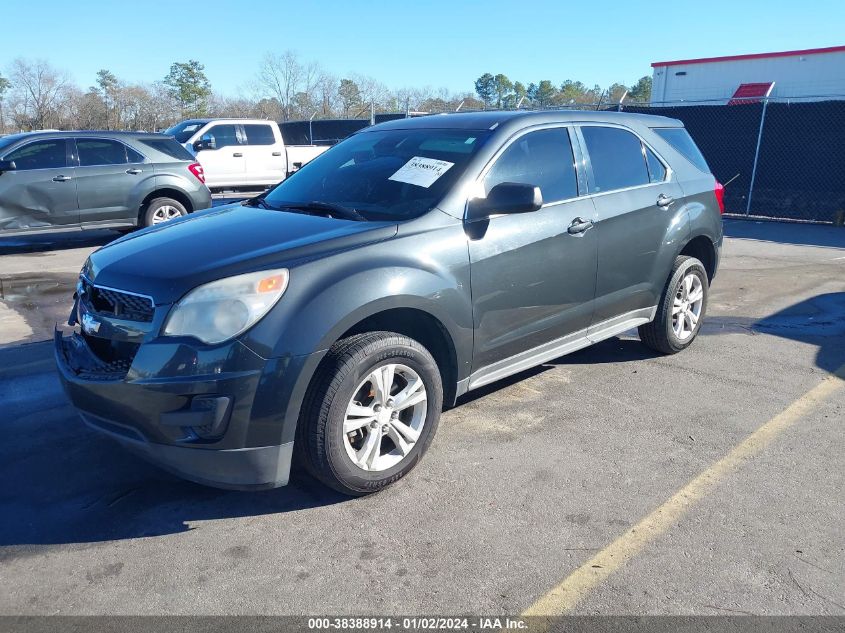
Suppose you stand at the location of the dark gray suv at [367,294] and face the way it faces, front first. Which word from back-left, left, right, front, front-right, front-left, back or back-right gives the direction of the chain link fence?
back

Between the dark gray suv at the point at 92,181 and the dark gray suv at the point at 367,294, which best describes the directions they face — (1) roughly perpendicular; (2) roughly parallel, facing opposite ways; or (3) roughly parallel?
roughly parallel

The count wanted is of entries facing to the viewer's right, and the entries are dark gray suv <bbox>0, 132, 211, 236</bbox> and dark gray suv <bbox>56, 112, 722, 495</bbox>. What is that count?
0

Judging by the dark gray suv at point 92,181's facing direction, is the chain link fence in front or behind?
behind

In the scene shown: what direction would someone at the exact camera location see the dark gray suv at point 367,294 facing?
facing the viewer and to the left of the viewer

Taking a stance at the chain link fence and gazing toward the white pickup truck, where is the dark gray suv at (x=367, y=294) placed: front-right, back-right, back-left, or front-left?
front-left

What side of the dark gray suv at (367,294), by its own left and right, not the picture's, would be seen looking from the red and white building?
back

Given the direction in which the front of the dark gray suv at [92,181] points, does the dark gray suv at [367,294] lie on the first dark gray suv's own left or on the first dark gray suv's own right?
on the first dark gray suv's own left

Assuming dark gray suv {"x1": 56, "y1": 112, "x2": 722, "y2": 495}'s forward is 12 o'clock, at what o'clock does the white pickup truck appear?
The white pickup truck is roughly at 4 o'clock from the dark gray suv.

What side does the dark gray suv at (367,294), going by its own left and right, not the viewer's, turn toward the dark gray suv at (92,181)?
right

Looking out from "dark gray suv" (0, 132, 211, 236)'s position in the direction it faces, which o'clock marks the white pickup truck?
The white pickup truck is roughly at 4 o'clock from the dark gray suv.

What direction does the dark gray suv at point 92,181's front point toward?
to the viewer's left

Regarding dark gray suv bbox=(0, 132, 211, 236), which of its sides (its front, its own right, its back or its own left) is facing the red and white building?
back
